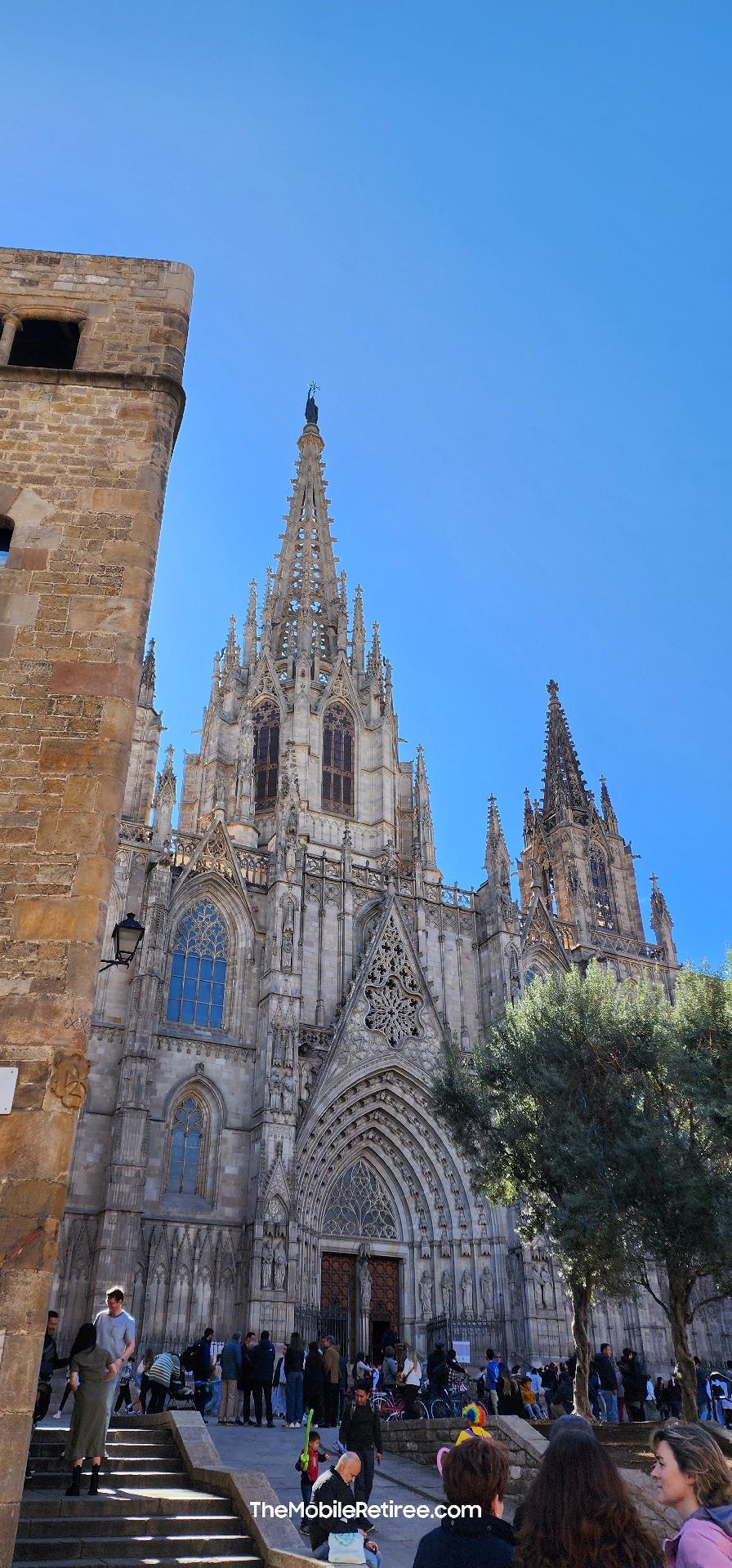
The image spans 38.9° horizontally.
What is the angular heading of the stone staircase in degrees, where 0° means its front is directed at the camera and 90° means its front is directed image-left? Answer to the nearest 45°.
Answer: approximately 0°

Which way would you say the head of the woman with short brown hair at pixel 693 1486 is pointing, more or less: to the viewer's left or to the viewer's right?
to the viewer's left

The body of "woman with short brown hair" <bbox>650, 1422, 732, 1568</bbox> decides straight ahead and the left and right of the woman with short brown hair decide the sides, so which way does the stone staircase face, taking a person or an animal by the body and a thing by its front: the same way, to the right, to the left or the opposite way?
to the left

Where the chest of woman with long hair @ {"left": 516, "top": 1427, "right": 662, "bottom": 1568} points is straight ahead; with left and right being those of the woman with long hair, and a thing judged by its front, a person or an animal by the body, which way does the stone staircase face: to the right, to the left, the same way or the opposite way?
the opposite way

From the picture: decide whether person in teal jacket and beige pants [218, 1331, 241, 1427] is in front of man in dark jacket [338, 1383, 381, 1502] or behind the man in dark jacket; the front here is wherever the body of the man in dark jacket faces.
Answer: behind

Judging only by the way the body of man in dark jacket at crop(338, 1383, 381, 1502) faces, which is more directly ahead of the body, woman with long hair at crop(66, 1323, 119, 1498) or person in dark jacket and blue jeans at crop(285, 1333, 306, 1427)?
the woman with long hair

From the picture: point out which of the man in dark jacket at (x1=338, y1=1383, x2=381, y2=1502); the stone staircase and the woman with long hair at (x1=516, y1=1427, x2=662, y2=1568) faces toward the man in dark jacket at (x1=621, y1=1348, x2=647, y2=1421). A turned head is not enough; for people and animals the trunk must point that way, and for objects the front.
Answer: the woman with long hair

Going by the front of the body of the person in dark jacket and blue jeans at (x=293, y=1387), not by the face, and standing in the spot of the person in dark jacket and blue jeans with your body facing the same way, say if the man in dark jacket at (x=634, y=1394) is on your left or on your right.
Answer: on your right

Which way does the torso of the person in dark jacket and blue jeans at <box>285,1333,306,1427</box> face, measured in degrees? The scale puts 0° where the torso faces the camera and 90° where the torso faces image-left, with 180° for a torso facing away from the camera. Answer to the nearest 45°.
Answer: approximately 180°

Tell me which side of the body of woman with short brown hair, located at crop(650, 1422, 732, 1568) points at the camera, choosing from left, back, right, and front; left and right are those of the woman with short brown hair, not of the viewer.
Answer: left
